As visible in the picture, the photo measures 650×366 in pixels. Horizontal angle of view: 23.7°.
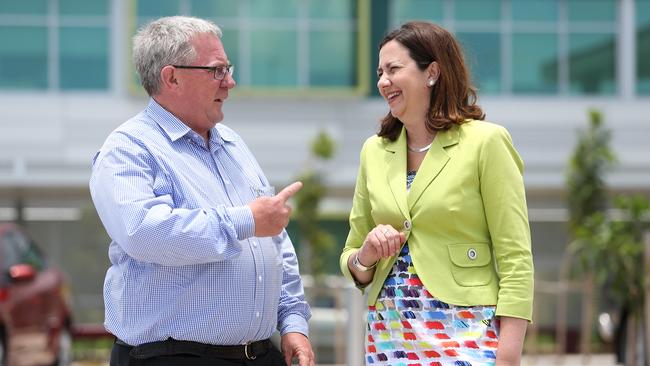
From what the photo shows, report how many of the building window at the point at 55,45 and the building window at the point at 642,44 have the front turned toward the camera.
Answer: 2

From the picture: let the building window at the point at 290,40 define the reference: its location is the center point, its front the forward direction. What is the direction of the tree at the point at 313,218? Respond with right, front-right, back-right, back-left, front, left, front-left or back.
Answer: front

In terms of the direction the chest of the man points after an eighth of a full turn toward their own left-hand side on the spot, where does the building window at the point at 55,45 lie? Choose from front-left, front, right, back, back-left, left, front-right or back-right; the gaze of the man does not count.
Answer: left

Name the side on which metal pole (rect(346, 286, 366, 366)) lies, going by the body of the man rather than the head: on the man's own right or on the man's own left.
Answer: on the man's own left

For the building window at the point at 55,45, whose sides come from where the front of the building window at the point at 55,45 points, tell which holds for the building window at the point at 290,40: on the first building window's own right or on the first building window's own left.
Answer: on the first building window's own left

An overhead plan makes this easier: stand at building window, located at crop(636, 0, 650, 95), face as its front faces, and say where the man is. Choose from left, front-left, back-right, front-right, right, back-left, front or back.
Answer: front

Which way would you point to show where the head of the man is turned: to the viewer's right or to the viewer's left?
to the viewer's right

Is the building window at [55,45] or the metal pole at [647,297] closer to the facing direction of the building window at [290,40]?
the metal pole

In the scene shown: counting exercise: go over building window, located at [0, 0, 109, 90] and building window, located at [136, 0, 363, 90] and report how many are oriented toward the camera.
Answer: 2

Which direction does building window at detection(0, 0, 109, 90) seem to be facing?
toward the camera

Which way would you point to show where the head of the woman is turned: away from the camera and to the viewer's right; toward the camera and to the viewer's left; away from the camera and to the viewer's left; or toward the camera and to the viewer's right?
toward the camera and to the viewer's left

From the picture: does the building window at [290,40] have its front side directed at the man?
yes

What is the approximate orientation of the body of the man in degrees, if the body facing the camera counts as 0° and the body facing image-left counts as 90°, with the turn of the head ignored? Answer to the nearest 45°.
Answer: approximately 315°

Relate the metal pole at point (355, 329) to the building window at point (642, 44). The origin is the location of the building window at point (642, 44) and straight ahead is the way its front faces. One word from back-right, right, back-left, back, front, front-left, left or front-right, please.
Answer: front

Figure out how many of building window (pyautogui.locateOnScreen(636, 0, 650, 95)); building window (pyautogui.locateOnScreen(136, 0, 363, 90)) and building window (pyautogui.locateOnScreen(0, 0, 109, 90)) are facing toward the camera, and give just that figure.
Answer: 3

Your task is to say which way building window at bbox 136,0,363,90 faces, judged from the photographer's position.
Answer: facing the viewer

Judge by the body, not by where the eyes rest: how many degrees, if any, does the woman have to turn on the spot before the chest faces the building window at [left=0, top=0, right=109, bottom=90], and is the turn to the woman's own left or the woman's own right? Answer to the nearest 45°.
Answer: approximately 135° to the woman's own right
